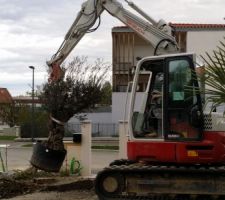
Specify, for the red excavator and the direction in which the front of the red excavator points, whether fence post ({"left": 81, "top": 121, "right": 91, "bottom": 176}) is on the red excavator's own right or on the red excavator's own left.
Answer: on the red excavator's own right

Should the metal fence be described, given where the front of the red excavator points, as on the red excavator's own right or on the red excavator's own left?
on the red excavator's own right

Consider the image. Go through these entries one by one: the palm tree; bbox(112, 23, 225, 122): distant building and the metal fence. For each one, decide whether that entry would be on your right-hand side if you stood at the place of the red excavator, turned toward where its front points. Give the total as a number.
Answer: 2

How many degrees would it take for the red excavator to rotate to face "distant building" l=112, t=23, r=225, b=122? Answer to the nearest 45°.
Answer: approximately 90° to its right

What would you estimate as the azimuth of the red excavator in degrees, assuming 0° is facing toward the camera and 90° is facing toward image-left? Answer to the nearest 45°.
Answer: approximately 90°

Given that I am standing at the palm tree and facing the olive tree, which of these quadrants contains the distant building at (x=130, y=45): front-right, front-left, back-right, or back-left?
front-right
